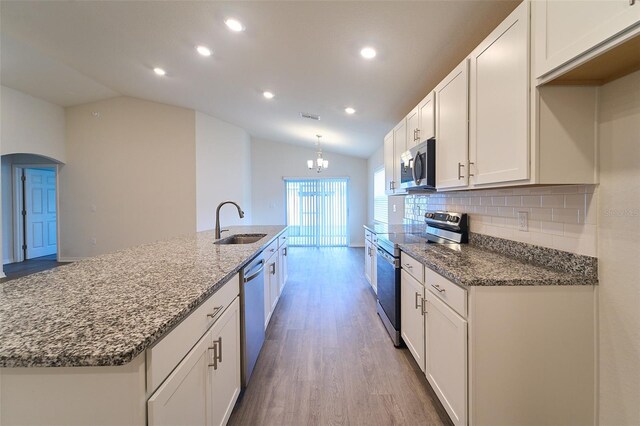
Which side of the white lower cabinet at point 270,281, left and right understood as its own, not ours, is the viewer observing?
right

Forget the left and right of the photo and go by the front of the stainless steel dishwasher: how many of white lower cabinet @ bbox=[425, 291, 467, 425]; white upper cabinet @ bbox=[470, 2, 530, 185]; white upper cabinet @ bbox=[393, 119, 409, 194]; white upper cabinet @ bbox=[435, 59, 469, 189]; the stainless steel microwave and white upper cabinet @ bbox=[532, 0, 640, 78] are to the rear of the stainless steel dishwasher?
0

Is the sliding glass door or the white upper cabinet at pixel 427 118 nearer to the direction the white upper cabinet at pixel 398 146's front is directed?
the sliding glass door

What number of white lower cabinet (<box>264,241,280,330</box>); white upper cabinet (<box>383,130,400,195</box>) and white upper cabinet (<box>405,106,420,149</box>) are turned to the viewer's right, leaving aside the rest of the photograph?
1

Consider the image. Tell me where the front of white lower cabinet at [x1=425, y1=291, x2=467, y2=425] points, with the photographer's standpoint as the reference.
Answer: facing the viewer and to the left of the viewer

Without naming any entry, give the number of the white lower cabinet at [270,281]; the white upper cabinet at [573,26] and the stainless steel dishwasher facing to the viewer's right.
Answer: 2

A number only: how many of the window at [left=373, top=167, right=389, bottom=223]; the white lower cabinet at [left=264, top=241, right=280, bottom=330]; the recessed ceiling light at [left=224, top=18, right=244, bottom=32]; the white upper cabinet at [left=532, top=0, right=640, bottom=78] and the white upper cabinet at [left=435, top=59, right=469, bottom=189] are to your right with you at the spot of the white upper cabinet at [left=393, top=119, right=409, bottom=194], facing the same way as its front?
1

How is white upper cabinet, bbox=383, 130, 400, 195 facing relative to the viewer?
to the viewer's left

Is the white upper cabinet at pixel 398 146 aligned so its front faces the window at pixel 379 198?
no

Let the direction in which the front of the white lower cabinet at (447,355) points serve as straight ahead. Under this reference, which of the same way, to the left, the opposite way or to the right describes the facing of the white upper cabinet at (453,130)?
the same way

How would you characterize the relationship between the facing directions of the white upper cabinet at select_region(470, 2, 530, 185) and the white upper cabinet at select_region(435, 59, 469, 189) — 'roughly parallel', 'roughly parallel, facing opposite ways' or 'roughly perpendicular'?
roughly parallel

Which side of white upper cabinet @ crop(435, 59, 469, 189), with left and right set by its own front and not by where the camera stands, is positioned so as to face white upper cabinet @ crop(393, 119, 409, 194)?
right

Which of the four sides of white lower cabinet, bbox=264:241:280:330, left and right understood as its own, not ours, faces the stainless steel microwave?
front

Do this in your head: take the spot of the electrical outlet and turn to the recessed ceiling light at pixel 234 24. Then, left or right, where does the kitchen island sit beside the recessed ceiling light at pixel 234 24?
left

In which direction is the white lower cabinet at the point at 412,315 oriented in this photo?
to the viewer's left

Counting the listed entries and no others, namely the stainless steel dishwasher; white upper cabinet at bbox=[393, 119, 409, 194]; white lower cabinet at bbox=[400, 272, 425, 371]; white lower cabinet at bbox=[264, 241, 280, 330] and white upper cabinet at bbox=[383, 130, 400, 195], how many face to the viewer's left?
3

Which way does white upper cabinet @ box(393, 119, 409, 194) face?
to the viewer's left
